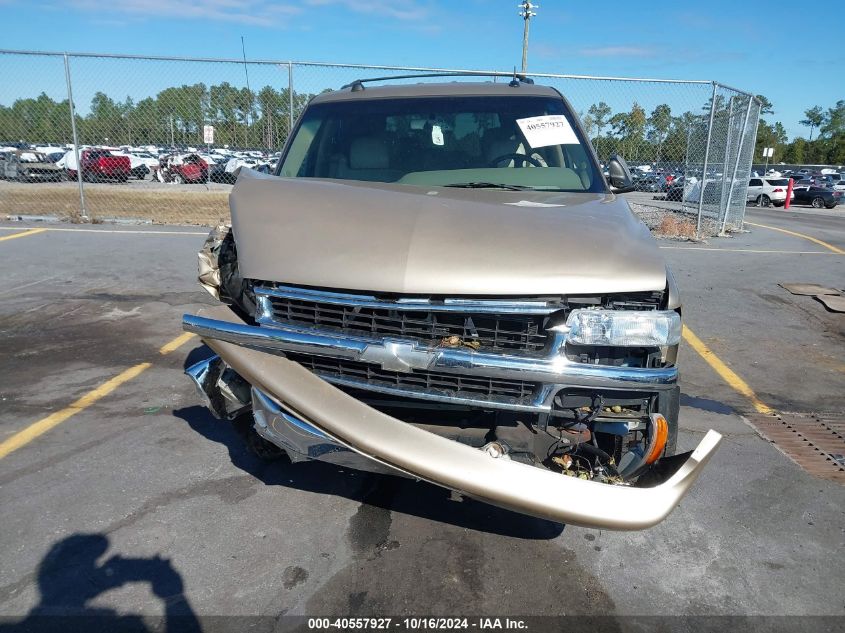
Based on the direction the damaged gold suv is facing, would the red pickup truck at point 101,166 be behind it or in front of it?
behind

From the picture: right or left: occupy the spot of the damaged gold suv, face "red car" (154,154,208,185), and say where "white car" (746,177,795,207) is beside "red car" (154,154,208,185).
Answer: right

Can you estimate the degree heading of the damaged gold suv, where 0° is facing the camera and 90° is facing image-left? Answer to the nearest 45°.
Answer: approximately 0°

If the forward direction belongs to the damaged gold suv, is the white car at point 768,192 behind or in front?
behind

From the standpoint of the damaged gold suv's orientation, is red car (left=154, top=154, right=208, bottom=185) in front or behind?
behind
